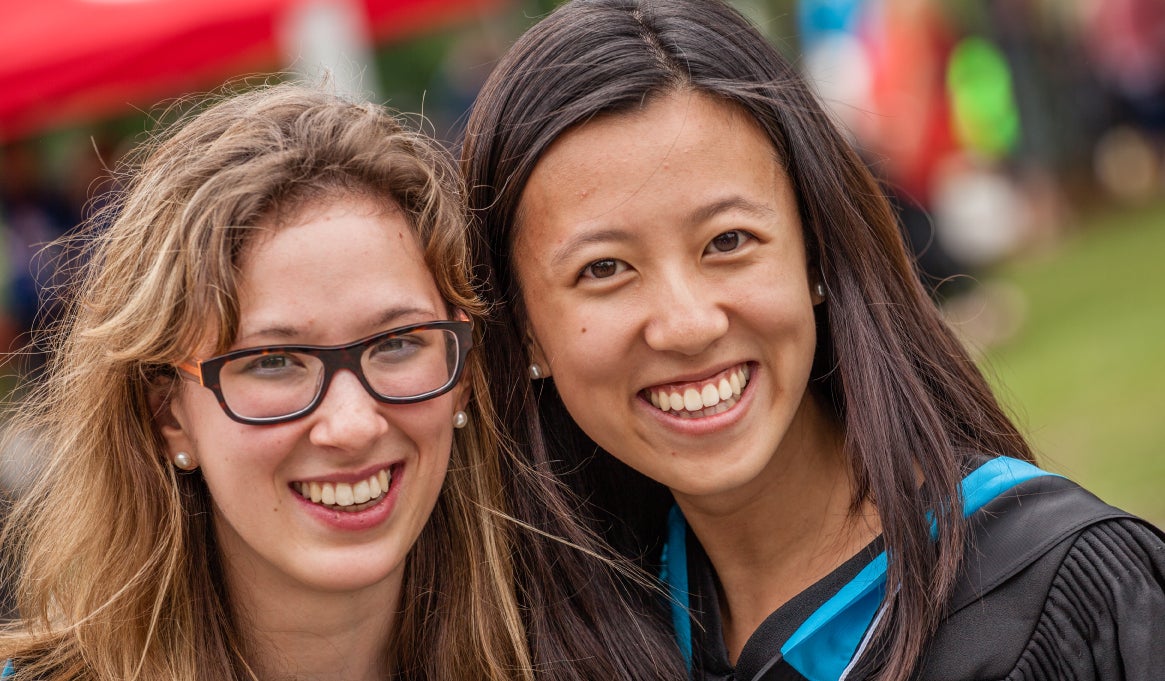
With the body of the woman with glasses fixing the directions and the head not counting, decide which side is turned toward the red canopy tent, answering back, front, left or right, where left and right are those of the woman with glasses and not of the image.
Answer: back

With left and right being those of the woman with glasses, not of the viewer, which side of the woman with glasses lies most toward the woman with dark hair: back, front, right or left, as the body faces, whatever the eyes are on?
left

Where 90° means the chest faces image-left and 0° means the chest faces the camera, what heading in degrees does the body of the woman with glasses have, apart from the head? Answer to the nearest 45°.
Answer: approximately 0°

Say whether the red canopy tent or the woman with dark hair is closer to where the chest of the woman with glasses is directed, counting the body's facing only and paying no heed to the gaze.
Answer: the woman with dark hair

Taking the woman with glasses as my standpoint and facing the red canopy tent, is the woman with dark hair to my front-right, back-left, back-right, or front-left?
back-right
